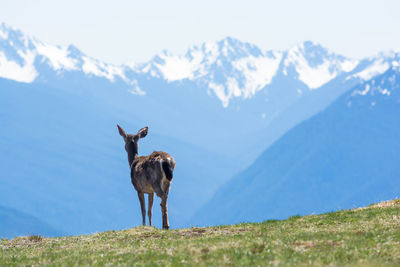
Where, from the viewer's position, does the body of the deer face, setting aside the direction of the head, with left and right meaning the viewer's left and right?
facing away from the viewer and to the left of the viewer
